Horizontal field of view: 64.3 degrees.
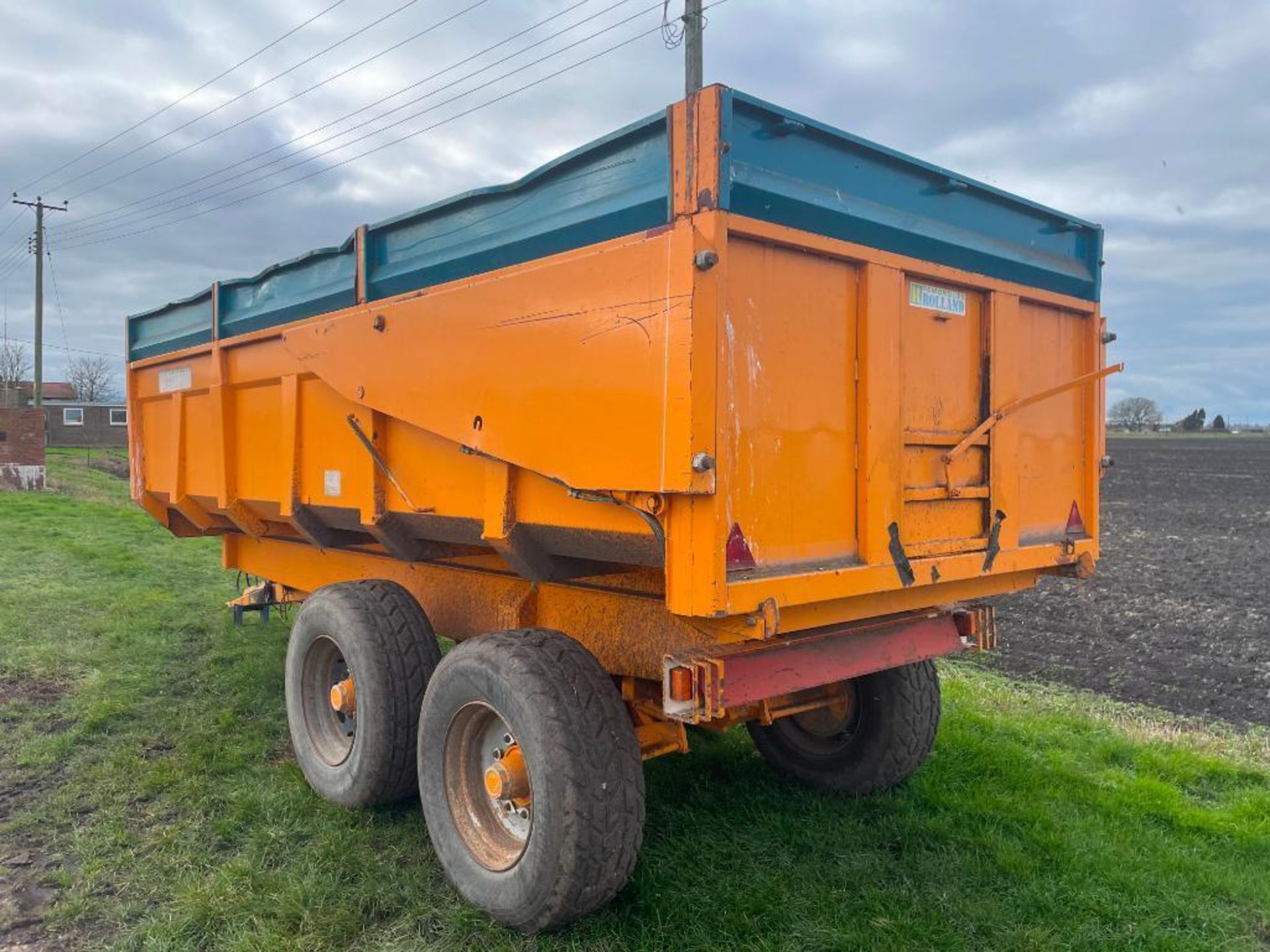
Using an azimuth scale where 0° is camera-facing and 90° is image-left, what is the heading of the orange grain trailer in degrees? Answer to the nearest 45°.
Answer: approximately 135°

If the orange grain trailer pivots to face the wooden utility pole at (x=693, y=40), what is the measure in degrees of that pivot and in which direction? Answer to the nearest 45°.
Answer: approximately 45° to its right
